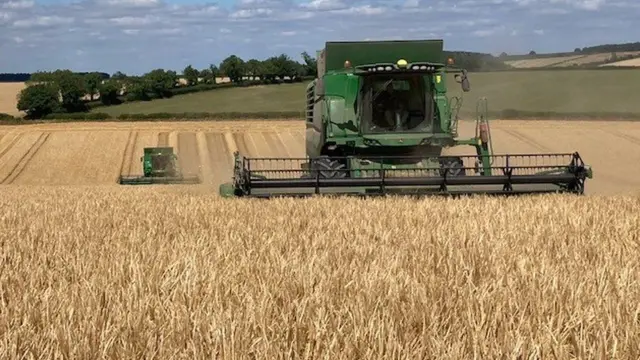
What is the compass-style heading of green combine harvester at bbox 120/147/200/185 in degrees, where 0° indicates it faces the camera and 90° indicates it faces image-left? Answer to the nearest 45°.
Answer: approximately 0°

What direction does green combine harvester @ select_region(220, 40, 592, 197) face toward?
toward the camera

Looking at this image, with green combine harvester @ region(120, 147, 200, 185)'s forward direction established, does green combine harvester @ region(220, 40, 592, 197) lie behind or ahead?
ahead

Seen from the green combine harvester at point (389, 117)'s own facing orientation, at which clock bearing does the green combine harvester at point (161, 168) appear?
the green combine harvester at point (161, 168) is roughly at 5 o'clock from the green combine harvester at point (389, 117).

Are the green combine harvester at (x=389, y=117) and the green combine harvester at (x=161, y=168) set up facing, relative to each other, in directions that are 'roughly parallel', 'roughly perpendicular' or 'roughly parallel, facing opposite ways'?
roughly parallel

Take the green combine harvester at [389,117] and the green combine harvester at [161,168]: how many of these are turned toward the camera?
2
